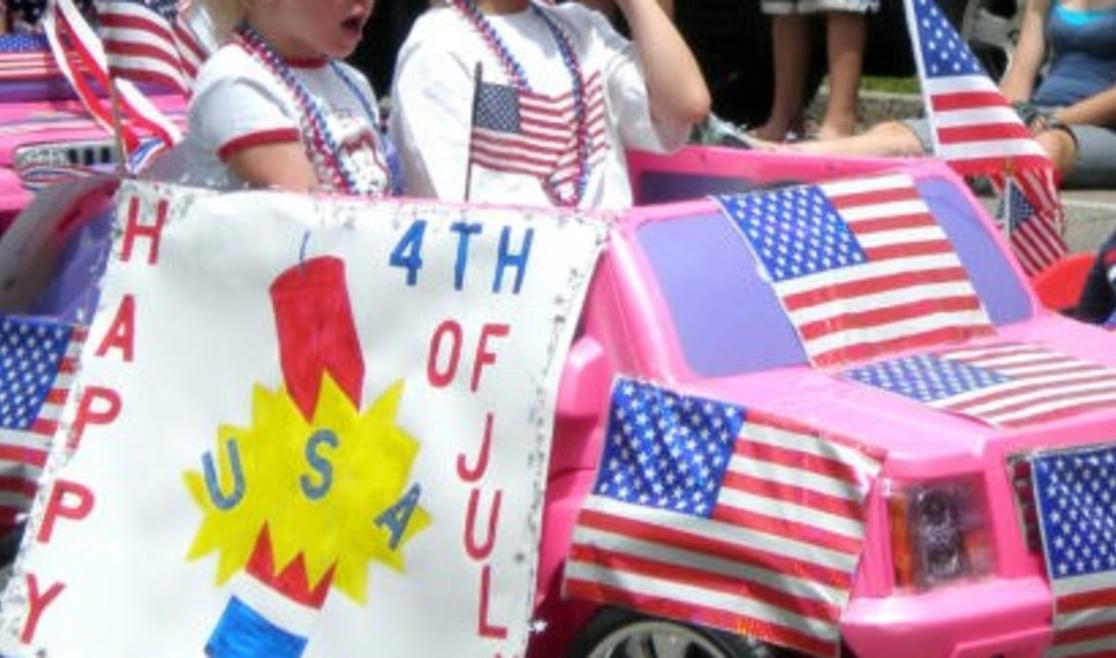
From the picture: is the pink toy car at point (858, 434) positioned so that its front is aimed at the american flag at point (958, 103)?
no

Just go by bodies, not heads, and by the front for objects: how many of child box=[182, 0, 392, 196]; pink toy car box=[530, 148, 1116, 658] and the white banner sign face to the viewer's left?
0

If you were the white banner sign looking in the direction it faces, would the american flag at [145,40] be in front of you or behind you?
behind

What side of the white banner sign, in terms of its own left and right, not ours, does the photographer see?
front

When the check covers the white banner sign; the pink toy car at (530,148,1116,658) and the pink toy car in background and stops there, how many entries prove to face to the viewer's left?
0

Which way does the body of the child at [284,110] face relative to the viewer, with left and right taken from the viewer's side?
facing the viewer and to the right of the viewer

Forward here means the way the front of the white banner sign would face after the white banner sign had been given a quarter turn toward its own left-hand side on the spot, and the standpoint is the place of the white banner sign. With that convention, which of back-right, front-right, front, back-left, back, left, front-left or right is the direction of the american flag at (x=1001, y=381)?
front
